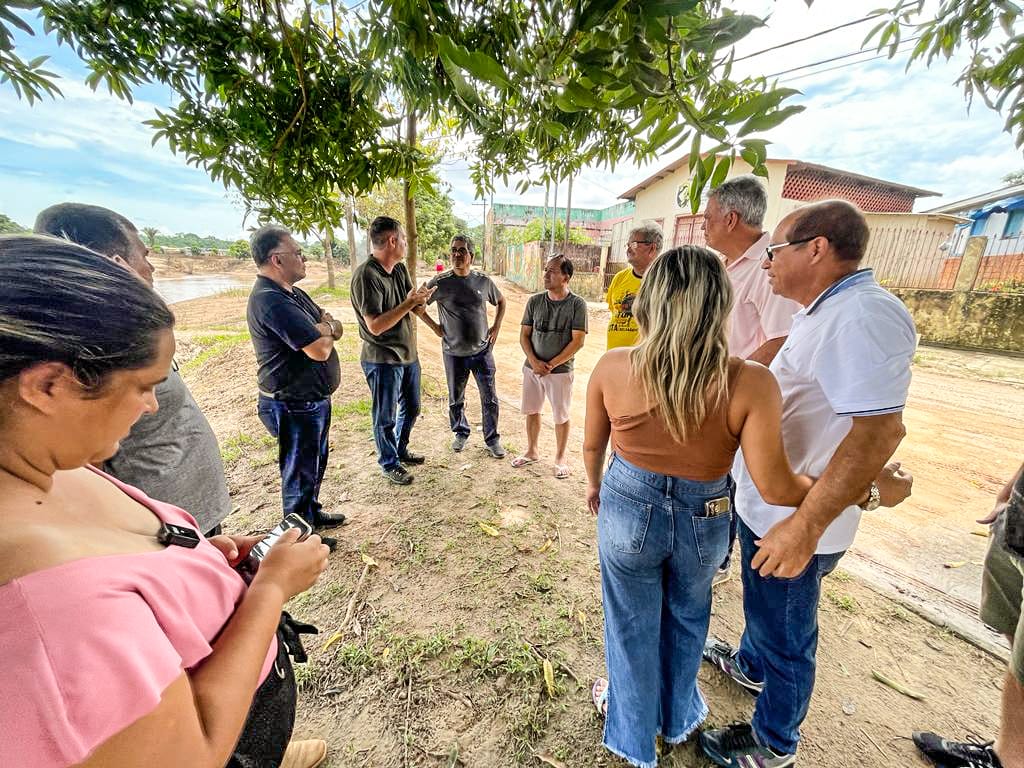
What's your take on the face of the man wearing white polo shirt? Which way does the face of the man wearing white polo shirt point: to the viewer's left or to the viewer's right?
to the viewer's left

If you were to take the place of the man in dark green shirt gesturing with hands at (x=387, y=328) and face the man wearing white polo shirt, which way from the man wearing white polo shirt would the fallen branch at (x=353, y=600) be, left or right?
right

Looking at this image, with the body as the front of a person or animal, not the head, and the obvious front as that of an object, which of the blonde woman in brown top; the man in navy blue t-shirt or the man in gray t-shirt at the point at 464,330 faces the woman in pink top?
the man in gray t-shirt

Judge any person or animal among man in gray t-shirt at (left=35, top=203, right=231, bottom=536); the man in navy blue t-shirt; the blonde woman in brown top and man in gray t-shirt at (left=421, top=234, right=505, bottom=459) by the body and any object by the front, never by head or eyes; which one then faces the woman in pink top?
man in gray t-shirt at (left=421, top=234, right=505, bottom=459)

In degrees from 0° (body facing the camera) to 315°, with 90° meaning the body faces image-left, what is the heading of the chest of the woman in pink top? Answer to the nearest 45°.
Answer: approximately 270°

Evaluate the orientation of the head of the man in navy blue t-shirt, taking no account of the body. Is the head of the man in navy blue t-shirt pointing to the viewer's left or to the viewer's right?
to the viewer's right

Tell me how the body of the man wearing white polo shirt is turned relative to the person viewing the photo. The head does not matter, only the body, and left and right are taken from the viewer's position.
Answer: facing to the left of the viewer

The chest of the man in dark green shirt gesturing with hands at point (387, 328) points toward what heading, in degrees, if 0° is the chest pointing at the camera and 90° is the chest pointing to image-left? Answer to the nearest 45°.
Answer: approximately 315°

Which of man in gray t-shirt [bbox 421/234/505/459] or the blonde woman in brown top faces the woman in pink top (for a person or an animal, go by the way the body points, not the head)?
the man in gray t-shirt

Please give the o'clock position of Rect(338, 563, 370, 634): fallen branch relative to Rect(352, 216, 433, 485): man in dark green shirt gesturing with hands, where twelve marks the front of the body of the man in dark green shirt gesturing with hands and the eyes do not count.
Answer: The fallen branch is roughly at 2 o'clock from the man in dark green shirt gesturing with hands.
